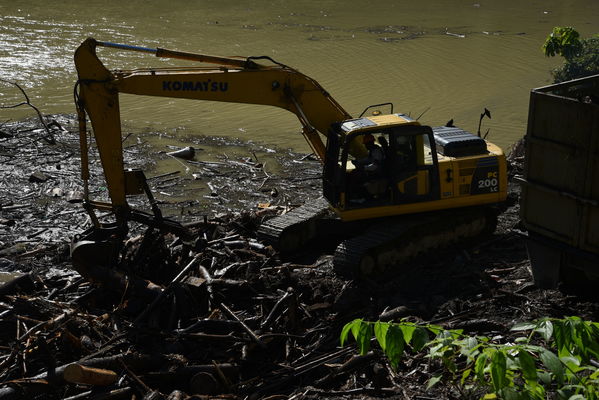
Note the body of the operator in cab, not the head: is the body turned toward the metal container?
no

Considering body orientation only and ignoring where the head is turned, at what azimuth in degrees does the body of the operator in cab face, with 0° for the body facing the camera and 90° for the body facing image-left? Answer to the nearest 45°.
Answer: approximately 90°

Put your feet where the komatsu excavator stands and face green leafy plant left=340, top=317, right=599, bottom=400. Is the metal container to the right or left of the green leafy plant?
left

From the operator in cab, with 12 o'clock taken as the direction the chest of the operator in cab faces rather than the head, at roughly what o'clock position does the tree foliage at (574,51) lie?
The tree foliage is roughly at 4 o'clock from the operator in cab.

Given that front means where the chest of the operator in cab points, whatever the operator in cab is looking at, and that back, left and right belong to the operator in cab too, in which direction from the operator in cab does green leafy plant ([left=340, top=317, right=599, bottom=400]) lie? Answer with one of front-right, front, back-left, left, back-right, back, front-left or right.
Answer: left
